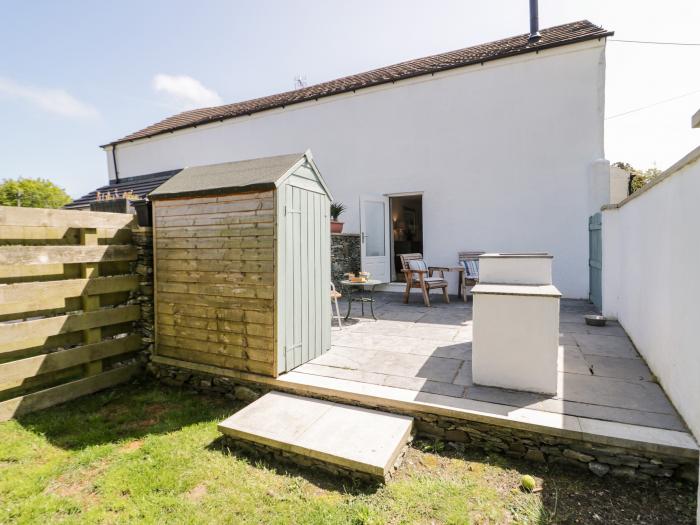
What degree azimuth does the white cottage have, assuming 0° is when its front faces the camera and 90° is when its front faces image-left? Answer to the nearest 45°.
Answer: approximately 45°

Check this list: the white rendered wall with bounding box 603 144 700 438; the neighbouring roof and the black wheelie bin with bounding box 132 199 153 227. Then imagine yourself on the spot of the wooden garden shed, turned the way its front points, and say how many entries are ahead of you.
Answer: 1

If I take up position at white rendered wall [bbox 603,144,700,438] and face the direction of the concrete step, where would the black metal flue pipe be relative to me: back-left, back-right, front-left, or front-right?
back-right

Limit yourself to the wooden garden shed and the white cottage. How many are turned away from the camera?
0

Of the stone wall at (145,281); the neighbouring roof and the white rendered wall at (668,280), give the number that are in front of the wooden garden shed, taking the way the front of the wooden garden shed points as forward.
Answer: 1

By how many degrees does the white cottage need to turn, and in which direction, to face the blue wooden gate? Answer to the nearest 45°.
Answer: approximately 90° to its left

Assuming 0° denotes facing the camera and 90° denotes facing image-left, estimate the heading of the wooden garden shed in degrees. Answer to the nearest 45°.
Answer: approximately 315°

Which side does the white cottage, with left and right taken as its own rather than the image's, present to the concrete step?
front

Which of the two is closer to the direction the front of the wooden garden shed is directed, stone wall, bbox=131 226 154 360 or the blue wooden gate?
the blue wooden gate

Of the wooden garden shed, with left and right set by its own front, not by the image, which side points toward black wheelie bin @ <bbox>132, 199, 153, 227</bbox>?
back

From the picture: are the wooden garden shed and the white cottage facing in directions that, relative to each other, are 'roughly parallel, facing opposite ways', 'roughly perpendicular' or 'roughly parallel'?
roughly perpendicular
